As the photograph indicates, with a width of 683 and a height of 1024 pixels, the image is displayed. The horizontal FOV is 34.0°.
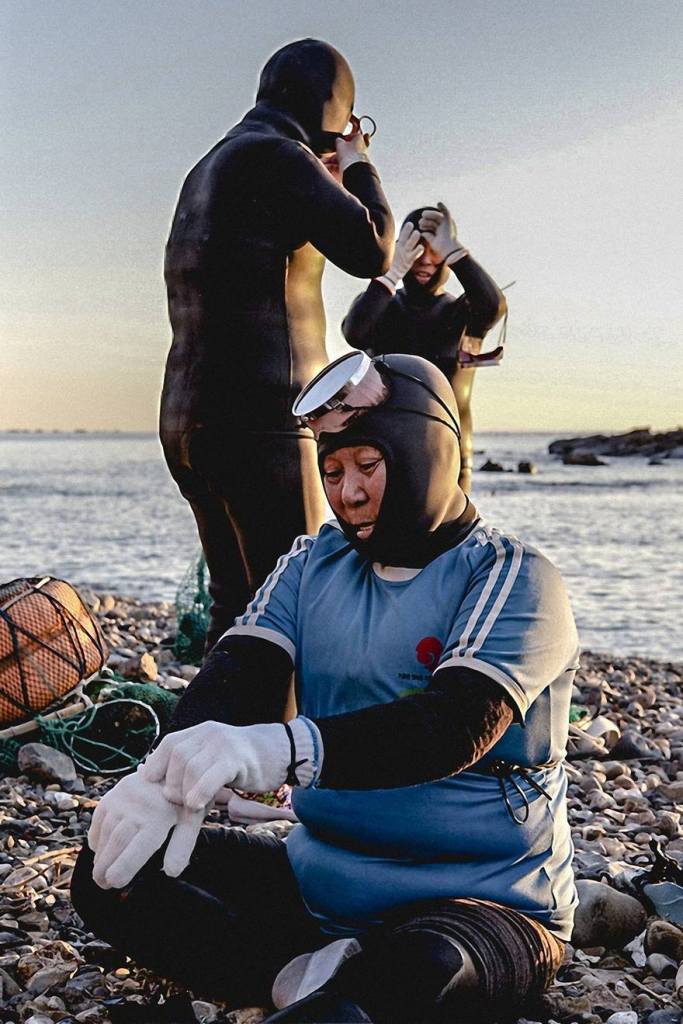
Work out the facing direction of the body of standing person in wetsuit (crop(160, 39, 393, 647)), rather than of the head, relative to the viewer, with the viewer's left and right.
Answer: facing away from the viewer and to the right of the viewer

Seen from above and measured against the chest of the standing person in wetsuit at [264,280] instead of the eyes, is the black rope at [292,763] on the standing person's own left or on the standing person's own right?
on the standing person's own right

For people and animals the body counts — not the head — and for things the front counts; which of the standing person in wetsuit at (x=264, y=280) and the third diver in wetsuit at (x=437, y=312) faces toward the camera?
the third diver in wetsuit

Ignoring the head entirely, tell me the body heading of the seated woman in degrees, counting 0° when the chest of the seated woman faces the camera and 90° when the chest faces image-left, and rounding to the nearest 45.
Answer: approximately 45°

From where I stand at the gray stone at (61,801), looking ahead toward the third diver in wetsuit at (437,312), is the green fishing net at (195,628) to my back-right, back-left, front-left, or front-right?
front-left

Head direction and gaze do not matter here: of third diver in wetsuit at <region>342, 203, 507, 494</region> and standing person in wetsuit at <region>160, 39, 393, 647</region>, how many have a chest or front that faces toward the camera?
1

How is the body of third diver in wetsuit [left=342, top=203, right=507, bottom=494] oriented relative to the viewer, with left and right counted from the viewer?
facing the viewer

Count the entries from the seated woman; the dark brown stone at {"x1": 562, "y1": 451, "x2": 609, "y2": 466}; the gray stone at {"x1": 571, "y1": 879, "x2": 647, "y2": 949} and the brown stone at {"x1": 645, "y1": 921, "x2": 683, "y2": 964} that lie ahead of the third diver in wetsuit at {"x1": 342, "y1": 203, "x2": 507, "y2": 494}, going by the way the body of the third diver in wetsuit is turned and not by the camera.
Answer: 3

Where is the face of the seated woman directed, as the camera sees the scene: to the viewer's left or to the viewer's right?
to the viewer's left

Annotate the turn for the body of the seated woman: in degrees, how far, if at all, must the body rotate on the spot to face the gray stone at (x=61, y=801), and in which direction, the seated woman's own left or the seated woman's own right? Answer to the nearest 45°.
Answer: approximately 90° to the seated woman's own right

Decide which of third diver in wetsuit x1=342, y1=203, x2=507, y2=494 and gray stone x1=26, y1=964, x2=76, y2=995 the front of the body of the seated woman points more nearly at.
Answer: the gray stone

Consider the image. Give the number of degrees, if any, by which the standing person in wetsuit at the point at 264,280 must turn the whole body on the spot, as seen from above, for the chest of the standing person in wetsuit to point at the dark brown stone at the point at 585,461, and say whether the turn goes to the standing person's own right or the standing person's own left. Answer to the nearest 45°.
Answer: approximately 45° to the standing person's own left

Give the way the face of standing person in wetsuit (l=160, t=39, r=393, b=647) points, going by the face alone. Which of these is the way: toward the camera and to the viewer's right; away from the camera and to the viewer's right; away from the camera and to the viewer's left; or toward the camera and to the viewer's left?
away from the camera and to the viewer's right
